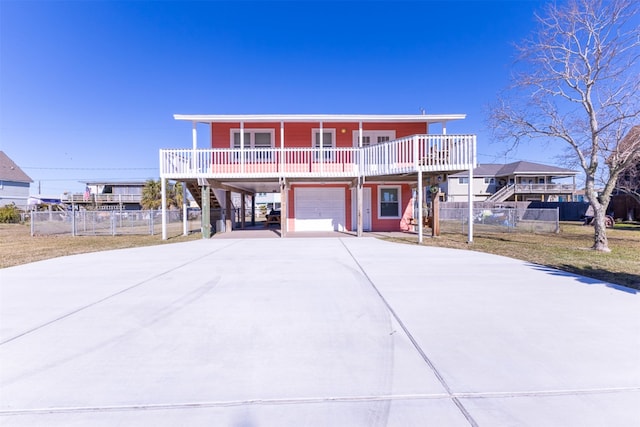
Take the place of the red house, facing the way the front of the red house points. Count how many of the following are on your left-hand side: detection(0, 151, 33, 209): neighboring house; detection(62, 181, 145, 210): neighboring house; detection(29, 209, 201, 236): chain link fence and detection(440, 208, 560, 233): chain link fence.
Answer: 1

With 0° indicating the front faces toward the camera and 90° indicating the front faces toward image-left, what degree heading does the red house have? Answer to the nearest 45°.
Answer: approximately 0°

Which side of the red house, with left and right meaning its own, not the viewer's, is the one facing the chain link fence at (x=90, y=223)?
right

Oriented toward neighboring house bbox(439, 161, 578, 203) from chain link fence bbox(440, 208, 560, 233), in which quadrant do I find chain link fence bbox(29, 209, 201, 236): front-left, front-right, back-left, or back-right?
back-left

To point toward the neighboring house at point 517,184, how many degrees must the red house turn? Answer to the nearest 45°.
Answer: approximately 135° to its left

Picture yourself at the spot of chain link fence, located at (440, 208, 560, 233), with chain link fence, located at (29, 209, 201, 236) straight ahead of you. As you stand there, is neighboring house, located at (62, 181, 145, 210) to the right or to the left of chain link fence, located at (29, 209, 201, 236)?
right

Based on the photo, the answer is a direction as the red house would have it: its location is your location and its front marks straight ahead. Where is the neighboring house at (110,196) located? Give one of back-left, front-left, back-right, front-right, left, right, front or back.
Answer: back-right

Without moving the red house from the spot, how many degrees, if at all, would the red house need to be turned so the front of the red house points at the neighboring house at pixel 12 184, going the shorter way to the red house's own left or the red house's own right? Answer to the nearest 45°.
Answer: approximately 135° to the red house's own right

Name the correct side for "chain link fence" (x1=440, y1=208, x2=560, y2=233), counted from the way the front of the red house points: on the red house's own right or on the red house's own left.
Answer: on the red house's own left
